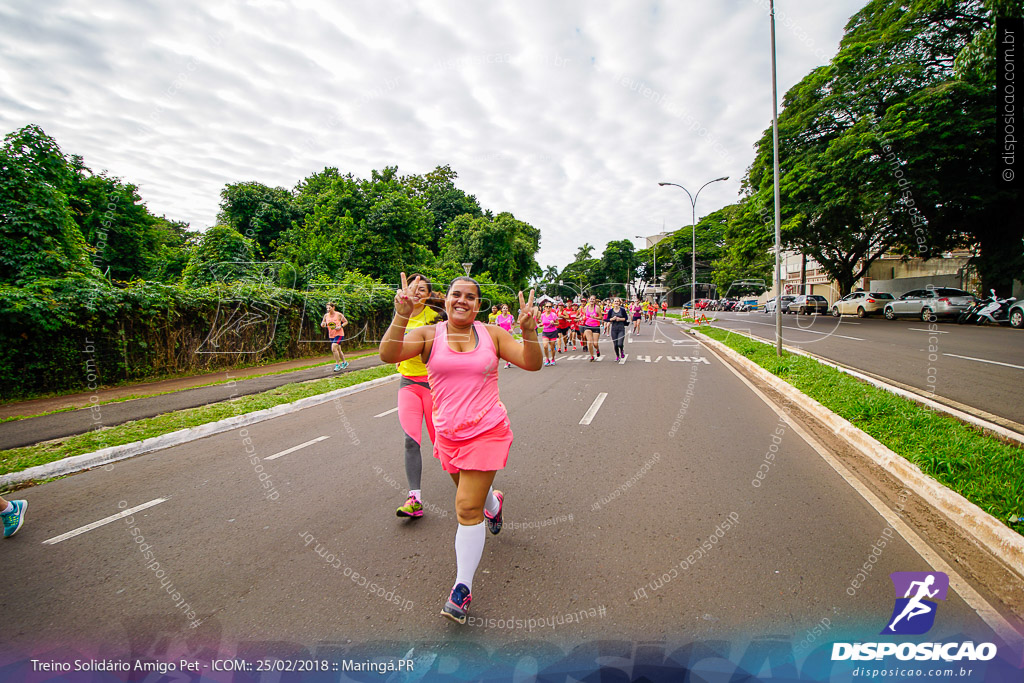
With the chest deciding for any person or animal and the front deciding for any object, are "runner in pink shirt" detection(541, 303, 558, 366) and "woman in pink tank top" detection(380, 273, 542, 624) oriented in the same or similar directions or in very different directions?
same or similar directions

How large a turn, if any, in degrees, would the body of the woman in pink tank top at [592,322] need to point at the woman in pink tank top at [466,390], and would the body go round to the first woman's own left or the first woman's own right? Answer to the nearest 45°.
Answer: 0° — they already face them

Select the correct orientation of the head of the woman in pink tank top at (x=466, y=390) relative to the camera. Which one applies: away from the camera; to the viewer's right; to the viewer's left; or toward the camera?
toward the camera

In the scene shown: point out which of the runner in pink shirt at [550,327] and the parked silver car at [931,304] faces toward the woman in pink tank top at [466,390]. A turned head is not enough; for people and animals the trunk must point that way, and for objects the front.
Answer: the runner in pink shirt

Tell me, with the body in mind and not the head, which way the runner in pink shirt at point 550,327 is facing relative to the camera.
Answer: toward the camera

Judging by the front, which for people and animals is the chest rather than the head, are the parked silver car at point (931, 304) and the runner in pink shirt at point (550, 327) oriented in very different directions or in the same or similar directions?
very different directions

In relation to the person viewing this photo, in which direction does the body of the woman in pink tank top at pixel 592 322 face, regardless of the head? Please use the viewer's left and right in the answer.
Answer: facing the viewer

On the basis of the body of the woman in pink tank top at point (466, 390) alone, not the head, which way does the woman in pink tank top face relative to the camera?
toward the camera

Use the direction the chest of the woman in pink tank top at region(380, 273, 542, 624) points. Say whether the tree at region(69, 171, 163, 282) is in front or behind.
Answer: behind

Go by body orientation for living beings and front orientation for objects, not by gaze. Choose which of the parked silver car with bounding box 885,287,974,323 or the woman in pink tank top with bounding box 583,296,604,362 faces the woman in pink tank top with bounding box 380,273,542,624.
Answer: the woman in pink tank top with bounding box 583,296,604,362

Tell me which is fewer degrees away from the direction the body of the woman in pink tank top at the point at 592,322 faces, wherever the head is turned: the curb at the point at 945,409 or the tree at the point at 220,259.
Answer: the curb

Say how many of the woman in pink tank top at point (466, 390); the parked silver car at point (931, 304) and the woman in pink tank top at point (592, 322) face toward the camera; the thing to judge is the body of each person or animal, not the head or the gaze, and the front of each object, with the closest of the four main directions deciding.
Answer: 2

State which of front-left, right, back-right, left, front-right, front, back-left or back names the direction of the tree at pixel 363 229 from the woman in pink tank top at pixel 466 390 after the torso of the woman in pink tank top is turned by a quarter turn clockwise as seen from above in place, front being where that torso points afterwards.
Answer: right

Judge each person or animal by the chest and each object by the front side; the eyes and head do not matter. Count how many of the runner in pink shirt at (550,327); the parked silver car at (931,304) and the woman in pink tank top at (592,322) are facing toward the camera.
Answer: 2

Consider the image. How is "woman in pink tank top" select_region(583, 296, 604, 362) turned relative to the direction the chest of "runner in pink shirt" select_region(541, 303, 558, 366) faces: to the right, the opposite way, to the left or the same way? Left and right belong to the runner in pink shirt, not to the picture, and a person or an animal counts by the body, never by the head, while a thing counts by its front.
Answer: the same way

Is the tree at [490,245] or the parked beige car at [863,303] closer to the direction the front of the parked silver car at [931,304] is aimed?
the parked beige car

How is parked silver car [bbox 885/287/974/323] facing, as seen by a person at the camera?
facing away from the viewer and to the left of the viewer

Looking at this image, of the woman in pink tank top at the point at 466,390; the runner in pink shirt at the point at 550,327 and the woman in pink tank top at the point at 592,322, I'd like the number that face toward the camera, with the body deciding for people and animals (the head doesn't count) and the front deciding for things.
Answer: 3
